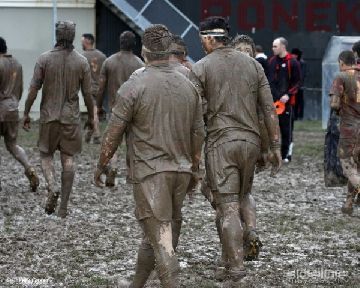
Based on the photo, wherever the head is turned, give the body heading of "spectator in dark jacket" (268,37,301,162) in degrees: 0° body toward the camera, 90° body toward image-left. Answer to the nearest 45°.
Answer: approximately 45°
